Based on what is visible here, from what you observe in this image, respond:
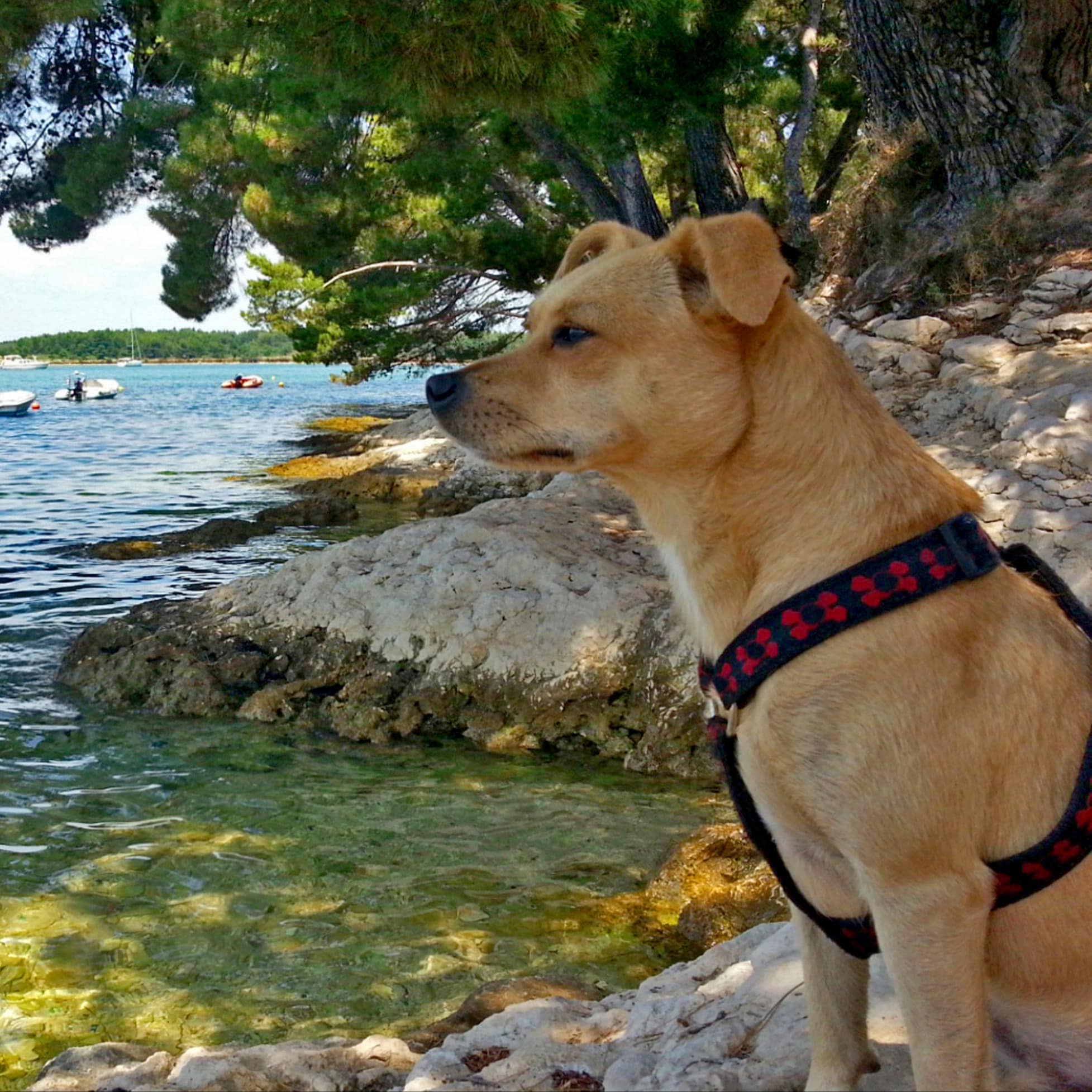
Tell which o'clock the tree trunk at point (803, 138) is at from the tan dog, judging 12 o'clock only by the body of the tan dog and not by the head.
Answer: The tree trunk is roughly at 3 o'clock from the tan dog.

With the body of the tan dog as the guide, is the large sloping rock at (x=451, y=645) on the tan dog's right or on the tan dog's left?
on the tan dog's right

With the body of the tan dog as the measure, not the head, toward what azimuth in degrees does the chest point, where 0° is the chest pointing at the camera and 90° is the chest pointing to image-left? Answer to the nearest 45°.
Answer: approximately 90°

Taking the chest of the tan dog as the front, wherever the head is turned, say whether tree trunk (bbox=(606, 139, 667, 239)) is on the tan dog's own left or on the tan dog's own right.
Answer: on the tan dog's own right

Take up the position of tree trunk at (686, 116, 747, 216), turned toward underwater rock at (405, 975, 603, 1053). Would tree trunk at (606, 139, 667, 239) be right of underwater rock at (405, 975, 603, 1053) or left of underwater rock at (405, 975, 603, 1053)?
right

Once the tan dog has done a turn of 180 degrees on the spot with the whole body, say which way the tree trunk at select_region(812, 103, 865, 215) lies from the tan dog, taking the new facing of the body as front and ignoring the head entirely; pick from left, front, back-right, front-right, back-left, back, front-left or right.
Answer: left

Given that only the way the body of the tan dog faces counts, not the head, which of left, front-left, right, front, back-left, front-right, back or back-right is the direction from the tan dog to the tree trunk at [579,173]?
right

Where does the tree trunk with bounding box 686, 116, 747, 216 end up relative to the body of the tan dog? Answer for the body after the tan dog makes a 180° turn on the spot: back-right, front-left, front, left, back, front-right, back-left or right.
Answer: left
